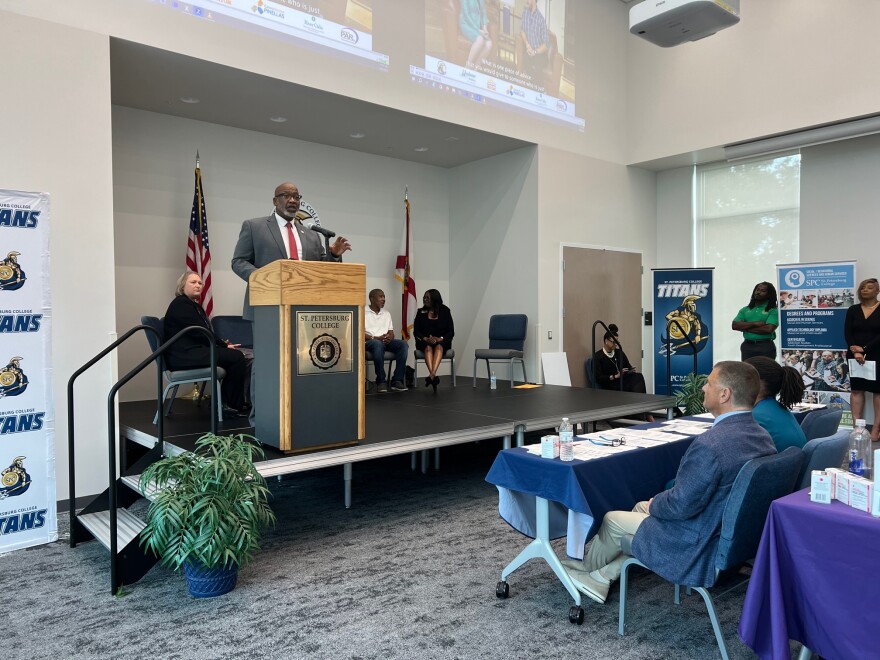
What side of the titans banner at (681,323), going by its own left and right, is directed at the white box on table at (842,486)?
front

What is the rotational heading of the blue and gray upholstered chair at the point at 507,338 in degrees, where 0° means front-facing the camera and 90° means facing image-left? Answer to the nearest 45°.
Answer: approximately 45°

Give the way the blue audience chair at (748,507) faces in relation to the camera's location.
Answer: facing away from the viewer and to the left of the viewer

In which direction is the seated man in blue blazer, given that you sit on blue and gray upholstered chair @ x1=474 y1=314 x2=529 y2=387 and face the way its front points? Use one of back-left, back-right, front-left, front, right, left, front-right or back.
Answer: front-left

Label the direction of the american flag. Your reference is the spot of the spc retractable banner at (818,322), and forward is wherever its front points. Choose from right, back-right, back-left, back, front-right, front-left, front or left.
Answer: front-right

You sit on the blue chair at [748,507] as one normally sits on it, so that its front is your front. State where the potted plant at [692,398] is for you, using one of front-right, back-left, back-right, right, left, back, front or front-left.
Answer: front-right

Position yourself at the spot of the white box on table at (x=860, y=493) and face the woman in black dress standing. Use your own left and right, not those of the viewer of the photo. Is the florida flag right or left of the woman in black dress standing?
left

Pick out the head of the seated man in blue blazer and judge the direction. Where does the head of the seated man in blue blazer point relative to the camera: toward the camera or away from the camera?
away from the camera

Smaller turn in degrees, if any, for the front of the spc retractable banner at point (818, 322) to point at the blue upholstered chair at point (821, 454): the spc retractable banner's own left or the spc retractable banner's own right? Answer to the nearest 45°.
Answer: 0° — it already faces it

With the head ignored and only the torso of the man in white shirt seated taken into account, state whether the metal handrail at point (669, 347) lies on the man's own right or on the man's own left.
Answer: on the man's own left

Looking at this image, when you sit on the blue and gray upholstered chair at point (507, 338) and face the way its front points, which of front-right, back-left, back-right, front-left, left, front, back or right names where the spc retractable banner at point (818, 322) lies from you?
back-left

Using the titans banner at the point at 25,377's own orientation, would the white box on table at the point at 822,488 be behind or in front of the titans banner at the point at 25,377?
in front

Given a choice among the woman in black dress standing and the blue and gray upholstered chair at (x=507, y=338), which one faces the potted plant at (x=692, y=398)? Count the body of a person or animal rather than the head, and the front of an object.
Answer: the woman in black dress standing

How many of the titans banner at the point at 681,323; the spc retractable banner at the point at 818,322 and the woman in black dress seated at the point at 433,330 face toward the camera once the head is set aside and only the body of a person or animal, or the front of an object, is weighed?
3

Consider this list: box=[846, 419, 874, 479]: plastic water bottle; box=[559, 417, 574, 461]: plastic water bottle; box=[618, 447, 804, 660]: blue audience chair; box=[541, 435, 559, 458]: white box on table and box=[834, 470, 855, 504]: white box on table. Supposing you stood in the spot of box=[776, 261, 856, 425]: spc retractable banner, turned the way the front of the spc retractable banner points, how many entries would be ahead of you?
5

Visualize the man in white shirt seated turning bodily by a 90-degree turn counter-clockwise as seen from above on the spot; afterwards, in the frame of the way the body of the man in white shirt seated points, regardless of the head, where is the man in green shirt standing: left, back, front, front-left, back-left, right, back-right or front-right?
front-right
